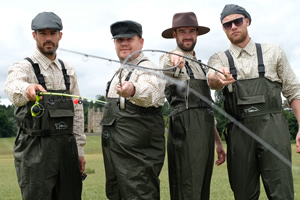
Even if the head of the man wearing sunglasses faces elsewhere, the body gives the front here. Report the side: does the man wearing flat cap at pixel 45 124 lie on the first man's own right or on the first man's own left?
on the first man's own right

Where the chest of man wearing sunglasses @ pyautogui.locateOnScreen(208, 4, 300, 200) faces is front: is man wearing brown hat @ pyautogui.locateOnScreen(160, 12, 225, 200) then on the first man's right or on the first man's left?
on the first man's right

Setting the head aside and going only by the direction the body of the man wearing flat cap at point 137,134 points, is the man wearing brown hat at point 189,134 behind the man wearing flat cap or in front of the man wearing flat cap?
behind

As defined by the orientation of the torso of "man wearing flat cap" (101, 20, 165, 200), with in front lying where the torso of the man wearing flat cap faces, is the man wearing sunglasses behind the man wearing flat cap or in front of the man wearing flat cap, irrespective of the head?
behind

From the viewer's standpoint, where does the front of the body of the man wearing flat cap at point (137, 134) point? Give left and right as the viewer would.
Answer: facing the viewer and to the left of the viewer

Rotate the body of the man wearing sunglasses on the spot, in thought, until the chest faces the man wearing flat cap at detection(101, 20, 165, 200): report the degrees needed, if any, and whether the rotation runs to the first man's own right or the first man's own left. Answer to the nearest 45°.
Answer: approximately 45° to the first man's own right

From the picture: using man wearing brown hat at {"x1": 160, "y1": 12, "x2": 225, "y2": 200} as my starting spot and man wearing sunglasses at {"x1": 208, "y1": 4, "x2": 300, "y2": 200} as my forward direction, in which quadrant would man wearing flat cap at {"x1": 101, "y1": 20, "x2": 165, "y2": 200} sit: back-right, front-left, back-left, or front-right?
back-right

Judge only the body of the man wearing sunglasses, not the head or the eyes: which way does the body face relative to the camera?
toward the camera

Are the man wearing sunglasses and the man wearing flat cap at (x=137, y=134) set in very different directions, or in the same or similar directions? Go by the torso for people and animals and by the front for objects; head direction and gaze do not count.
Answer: same or similar directions

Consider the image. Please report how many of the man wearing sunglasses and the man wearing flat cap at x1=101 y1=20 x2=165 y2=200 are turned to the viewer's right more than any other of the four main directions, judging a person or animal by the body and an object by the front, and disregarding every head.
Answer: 0

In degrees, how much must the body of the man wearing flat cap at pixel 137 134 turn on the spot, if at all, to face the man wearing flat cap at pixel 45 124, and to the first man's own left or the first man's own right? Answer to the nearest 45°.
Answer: approximately 45° to the first man's own right

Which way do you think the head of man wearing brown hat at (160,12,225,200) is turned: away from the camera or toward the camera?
toward the camera

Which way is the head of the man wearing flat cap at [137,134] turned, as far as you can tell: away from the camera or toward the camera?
toward the camera
